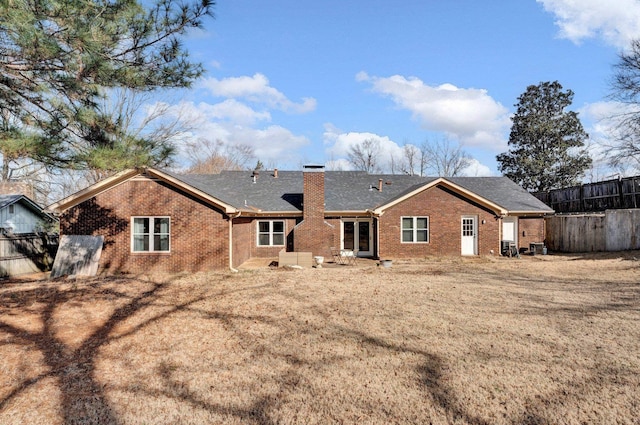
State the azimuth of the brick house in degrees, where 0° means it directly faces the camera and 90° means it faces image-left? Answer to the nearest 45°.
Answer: approximately 180°

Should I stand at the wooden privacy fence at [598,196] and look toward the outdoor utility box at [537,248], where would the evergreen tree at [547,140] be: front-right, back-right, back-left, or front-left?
back-right

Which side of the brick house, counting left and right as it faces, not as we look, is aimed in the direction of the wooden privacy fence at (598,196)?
right

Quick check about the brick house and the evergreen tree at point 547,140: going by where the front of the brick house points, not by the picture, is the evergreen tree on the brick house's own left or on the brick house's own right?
on the brick house's own right

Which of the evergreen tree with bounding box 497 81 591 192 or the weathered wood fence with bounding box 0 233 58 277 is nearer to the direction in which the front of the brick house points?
the evergreen tree

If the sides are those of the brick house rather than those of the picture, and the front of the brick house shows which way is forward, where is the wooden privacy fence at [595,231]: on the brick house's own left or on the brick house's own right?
on the brick house's own right

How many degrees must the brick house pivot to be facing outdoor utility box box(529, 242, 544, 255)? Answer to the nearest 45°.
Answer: approximately 90° to its right

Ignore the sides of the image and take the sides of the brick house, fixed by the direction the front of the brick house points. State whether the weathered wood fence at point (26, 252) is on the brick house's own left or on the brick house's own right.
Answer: on the brick house's own left
